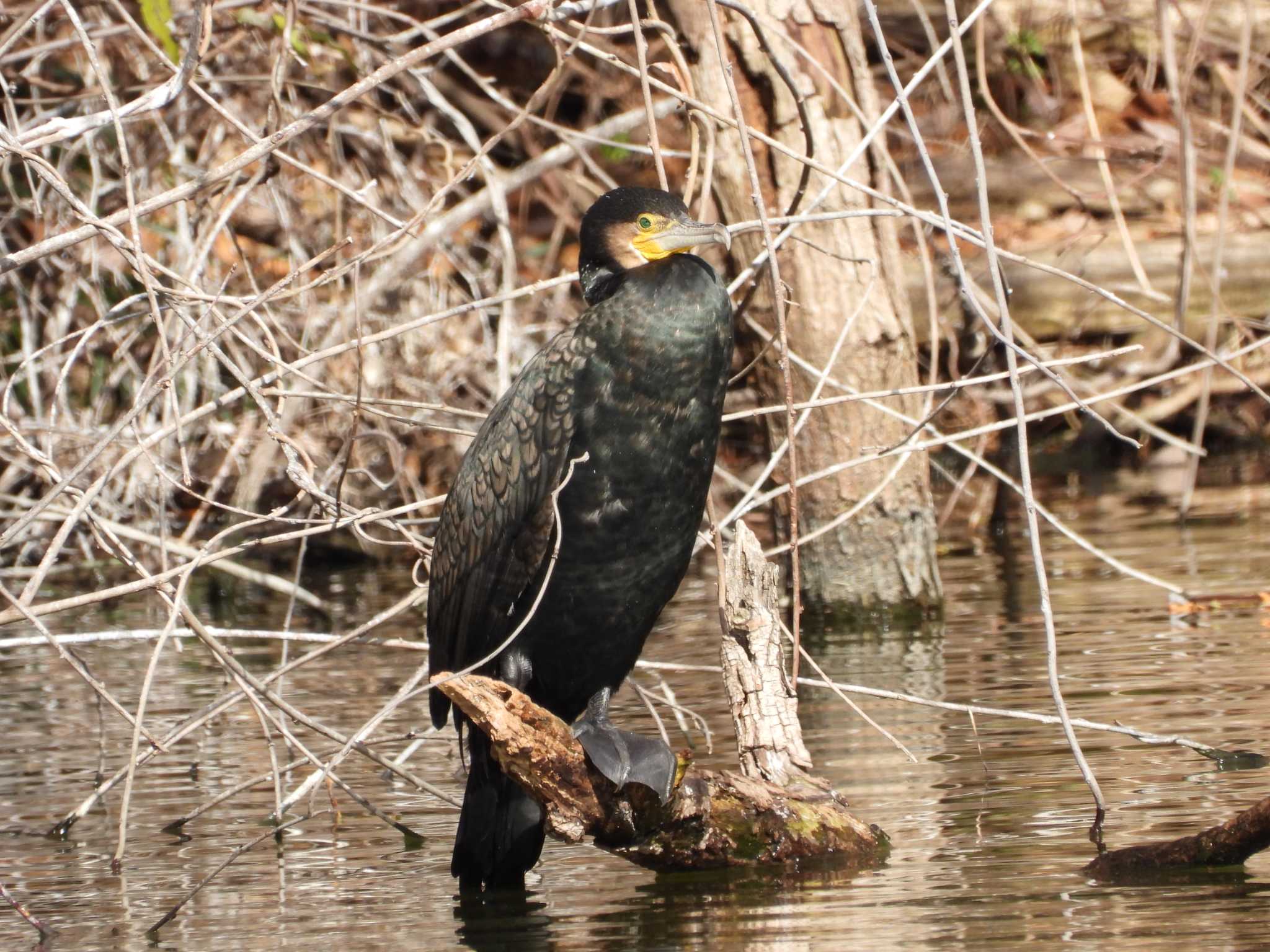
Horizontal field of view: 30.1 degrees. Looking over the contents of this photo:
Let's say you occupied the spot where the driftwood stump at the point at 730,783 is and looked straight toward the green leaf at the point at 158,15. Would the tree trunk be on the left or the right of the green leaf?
right

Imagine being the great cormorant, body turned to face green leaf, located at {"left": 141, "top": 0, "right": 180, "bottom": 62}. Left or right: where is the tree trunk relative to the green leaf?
right

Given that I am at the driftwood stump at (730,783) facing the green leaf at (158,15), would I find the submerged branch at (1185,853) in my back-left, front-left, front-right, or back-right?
back-right

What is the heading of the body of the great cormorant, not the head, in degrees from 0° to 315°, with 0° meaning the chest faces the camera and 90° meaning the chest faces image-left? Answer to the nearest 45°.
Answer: approximately 315°

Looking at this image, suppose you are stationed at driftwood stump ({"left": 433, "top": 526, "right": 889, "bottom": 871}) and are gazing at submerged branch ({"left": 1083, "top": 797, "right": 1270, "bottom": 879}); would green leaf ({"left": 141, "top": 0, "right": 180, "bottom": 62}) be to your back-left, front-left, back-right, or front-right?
back-left

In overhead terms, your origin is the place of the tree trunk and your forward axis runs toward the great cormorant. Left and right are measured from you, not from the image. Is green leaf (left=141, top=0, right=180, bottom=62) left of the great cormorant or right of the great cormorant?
right

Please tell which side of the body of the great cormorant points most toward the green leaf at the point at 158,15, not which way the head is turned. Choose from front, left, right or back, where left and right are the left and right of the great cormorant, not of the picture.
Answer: back

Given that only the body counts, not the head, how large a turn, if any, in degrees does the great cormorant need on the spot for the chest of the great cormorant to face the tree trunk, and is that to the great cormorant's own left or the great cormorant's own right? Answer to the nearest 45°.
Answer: approximately 135° to the great cormorant's own left
